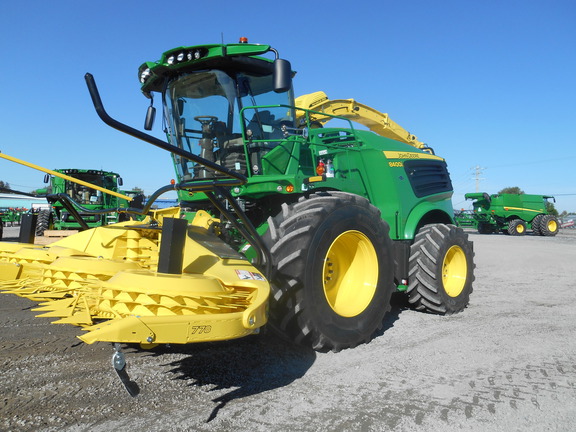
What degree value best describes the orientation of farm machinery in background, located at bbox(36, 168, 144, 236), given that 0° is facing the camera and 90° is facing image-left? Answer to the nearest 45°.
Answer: approximately 0°

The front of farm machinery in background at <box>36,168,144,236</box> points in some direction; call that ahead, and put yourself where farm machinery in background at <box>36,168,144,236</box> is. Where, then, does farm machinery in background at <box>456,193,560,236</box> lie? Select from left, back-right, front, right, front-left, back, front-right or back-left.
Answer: left
